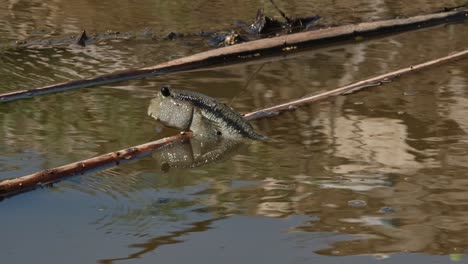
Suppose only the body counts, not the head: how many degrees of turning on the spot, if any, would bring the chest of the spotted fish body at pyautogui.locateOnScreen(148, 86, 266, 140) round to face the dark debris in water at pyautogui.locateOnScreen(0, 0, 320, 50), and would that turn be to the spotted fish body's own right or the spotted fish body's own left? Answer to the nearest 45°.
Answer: approximately 90° to the spotted fish body's own right

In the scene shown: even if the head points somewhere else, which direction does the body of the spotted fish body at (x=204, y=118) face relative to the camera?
to the viewer's left

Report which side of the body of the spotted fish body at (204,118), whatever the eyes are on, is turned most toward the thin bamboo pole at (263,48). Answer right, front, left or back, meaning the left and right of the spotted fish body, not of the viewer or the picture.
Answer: right
